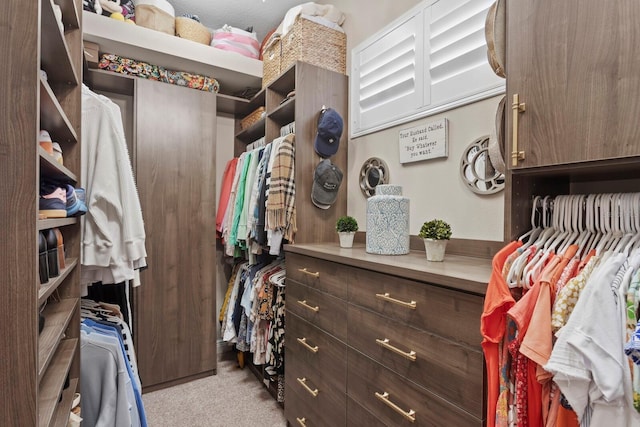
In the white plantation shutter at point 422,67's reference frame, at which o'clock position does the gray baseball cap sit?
The gray baseball cap is roughly at 2 o'clock from the white plantation shutter.

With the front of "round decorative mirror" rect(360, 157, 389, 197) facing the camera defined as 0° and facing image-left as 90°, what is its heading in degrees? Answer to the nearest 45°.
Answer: approximately 45°

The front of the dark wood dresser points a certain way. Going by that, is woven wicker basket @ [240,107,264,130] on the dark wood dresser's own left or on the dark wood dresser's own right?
on the dark wood dresser's own right

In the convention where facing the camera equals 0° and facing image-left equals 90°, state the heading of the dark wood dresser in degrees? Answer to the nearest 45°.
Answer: approximately 45°

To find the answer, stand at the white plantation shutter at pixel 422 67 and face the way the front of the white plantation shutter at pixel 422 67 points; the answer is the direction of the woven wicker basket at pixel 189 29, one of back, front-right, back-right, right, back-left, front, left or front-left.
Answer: front-right

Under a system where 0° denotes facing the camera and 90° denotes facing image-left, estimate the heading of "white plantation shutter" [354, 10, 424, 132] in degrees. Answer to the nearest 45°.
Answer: approximately 45°

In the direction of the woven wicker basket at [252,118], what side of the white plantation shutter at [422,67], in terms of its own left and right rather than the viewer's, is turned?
right
